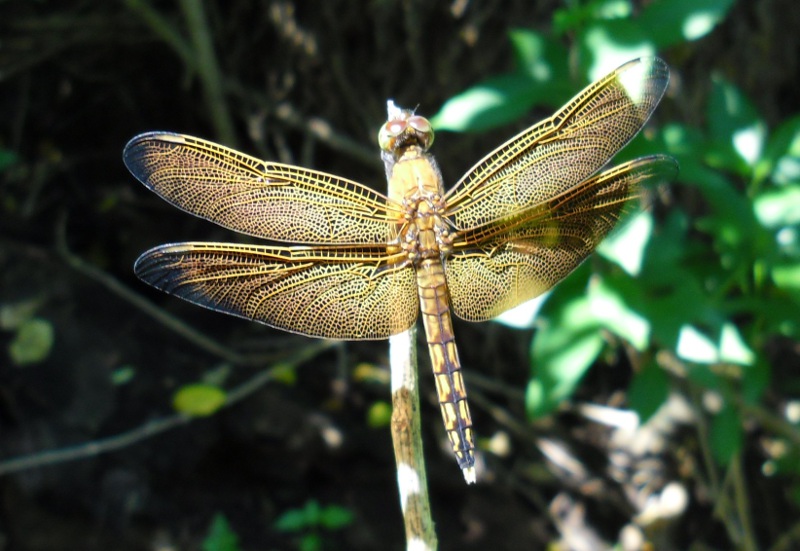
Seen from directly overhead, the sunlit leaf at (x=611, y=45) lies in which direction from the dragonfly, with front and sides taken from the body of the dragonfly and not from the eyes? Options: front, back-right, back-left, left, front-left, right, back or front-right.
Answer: right

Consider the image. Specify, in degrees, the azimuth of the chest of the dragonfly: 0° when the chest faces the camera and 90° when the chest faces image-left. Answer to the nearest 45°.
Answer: approximately 180°

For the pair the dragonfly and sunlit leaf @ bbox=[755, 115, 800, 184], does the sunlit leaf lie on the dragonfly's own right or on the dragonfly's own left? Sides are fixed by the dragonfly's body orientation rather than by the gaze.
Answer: on the dragonfly's own right

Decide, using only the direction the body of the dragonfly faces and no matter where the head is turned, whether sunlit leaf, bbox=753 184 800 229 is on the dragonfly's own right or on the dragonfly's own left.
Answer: on the dragonfly's own right

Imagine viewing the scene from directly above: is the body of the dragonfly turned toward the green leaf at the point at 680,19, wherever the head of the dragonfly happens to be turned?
no
